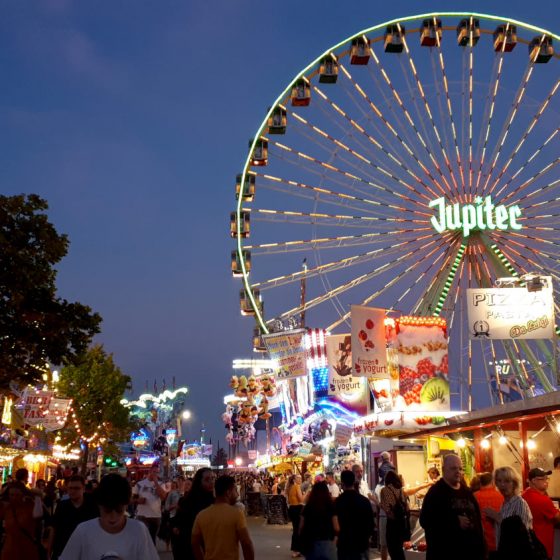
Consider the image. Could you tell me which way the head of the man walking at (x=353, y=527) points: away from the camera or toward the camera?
away from the camera

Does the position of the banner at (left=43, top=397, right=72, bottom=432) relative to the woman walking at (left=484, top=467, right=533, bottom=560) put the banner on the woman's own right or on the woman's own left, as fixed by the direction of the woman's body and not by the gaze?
on the woman's own right

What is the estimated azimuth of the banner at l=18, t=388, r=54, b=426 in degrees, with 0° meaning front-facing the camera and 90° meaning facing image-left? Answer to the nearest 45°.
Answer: approximately 0°

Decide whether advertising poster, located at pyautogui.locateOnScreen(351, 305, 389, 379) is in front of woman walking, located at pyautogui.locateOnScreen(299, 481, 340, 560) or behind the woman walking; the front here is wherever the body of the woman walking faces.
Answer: in front

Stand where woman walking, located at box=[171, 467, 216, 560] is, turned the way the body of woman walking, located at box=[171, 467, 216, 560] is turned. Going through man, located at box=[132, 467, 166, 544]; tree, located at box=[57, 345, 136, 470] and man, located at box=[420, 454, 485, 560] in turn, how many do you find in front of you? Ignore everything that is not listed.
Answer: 1

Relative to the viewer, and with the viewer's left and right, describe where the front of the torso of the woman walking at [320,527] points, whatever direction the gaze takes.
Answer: facing away from the viewer

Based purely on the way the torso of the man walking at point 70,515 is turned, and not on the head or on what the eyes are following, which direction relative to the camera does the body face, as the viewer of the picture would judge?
toward the camera

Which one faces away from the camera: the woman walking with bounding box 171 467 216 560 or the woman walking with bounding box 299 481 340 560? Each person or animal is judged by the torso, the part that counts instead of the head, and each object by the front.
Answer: the woman walking with bounding box 299 481 340 560

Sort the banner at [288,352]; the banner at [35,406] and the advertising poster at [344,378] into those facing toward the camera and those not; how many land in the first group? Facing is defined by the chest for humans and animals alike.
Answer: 3

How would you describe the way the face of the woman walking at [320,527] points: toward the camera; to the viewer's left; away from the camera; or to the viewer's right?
away from the camera

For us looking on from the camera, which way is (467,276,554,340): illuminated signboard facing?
facing the viewer

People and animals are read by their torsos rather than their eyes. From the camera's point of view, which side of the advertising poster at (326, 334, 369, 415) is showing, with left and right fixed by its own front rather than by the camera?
front

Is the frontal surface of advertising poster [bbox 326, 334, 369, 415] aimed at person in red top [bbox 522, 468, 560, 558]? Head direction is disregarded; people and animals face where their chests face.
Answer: yes

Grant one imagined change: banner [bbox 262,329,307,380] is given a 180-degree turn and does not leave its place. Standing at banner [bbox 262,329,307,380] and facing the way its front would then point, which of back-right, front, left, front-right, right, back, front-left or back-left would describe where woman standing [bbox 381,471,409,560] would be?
back

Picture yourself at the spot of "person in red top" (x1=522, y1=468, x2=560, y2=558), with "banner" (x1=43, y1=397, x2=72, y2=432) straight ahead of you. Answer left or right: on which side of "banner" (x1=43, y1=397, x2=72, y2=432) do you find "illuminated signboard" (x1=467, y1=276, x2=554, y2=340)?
right

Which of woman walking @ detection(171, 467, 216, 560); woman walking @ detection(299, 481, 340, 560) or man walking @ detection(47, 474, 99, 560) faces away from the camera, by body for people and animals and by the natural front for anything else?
woman walking @ detection(299, 481, 340, 560)
